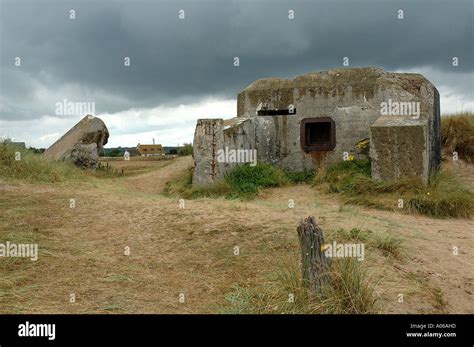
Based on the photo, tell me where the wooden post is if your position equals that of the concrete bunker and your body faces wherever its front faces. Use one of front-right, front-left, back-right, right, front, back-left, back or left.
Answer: front

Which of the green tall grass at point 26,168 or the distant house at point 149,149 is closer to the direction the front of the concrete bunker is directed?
the green tall grass

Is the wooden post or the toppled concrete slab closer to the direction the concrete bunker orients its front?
the wooden post

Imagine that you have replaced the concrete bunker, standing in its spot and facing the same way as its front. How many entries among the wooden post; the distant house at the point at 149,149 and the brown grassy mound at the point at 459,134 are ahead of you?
1

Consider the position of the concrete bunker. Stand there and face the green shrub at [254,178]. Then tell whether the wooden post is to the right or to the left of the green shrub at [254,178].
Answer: left

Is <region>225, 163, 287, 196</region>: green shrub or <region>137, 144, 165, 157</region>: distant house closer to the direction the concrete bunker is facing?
the green shrub

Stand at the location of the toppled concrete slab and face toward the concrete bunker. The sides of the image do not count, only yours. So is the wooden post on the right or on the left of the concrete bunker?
right

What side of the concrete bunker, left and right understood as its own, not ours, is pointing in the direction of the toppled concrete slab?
right

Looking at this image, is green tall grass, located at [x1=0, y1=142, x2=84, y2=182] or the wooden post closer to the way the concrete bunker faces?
the wooden post

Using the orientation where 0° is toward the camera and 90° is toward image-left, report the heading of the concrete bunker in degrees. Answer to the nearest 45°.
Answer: approximately 0°

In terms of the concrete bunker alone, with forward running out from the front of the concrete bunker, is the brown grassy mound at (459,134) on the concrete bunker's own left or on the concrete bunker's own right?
on the concrete bunker's own left

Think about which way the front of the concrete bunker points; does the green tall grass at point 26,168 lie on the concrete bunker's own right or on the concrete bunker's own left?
on the concrete bunker's own right
